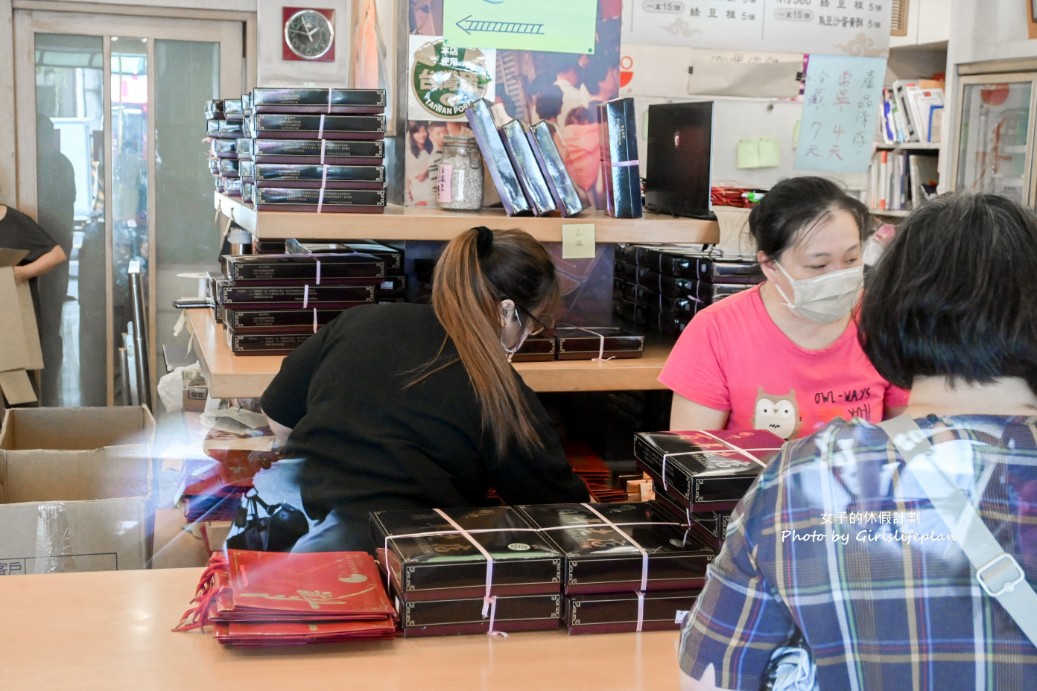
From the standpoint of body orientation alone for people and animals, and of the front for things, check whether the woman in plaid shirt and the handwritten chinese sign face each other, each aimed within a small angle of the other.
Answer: yes

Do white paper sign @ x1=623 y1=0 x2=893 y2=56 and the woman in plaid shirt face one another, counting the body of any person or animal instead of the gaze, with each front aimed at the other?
yes

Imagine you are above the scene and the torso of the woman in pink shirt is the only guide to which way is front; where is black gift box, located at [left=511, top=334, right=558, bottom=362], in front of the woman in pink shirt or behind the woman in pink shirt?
behind

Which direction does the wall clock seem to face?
toward the camera

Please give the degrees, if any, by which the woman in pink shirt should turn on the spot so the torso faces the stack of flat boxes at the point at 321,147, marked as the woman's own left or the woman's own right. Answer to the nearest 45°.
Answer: approximately 135° to the woman's own right

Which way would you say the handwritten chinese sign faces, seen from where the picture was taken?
facing the viewer

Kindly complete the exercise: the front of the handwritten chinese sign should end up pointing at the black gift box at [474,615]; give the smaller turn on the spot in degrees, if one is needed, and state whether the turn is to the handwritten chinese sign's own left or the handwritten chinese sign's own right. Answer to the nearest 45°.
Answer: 0° — it already faces it

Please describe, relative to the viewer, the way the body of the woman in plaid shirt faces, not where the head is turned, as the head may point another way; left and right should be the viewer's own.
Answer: facing away from the viewer

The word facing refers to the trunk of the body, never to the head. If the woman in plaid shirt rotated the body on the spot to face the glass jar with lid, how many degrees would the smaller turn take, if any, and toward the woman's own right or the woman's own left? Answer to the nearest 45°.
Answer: approximately 45° to the woman's own left

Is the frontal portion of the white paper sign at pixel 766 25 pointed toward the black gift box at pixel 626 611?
yes

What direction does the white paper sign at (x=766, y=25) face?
toward the camera

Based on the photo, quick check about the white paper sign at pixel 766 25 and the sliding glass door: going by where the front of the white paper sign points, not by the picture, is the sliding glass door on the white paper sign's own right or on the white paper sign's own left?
on the white paper sign's own right

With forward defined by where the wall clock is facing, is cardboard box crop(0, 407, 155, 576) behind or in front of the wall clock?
in front
